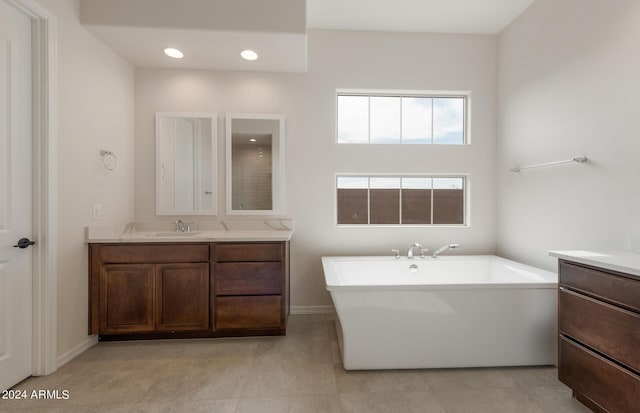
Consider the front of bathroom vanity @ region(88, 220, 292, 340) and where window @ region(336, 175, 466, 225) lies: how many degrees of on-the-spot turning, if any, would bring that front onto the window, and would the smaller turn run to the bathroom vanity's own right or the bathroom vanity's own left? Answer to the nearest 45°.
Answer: approximately 90° to the bathroom vanity's own left

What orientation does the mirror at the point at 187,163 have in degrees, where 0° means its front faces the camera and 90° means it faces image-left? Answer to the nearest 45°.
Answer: approximately 0°

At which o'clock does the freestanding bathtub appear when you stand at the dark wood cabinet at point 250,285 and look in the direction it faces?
The freestanding bathtub is roughly at 10 o'clock from the dark wood cabinet.

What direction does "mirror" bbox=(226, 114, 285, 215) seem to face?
toward the camera

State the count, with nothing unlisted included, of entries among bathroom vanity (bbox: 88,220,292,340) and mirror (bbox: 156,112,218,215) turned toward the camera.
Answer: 2

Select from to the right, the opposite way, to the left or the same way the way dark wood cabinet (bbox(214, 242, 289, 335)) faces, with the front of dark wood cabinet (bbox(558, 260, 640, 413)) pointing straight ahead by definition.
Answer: to the left

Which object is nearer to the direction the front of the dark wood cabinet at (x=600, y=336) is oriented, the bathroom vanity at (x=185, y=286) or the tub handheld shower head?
the bathroom vanity

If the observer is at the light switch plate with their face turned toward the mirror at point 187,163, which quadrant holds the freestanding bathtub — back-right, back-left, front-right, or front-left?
front-right

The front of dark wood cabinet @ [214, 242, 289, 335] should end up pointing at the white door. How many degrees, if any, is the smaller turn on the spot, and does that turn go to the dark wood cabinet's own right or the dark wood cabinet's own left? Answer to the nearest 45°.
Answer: approximately 90° to the dark wood cabinet's own right

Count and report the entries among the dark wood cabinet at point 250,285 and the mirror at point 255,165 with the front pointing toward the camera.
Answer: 2

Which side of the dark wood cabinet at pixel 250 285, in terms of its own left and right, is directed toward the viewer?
front
